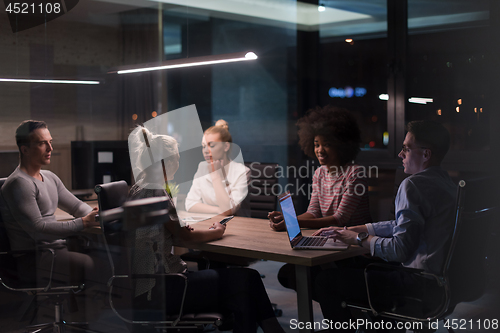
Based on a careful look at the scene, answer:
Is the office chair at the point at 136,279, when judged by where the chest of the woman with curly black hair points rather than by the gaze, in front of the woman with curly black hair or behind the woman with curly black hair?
in front

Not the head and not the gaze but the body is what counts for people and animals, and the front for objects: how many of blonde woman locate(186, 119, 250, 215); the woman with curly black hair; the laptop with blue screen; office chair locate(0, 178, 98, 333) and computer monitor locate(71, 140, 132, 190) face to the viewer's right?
2

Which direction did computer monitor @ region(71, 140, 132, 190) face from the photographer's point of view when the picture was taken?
facing the viewer

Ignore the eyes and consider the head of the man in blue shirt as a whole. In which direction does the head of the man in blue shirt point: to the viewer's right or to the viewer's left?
to the viewer's left

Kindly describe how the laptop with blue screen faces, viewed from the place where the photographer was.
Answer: facing to the right of the viewer

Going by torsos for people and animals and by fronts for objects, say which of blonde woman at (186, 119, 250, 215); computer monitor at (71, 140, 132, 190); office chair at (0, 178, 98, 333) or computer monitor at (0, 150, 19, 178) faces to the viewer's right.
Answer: the office chair

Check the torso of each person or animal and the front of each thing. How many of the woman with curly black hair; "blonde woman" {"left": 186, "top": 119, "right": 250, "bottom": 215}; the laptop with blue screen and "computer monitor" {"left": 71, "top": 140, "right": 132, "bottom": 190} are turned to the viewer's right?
1

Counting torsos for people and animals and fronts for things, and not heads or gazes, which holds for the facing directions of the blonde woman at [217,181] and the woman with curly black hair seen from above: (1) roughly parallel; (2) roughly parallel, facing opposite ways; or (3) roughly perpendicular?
roughly parallel

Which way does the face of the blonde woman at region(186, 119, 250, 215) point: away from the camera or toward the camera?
toward the camera

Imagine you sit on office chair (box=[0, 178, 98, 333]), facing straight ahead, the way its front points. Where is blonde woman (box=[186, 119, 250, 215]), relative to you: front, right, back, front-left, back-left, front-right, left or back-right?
front-left

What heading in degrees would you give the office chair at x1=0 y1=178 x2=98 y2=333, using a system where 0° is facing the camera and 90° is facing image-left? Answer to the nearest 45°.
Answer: approximately 270°
